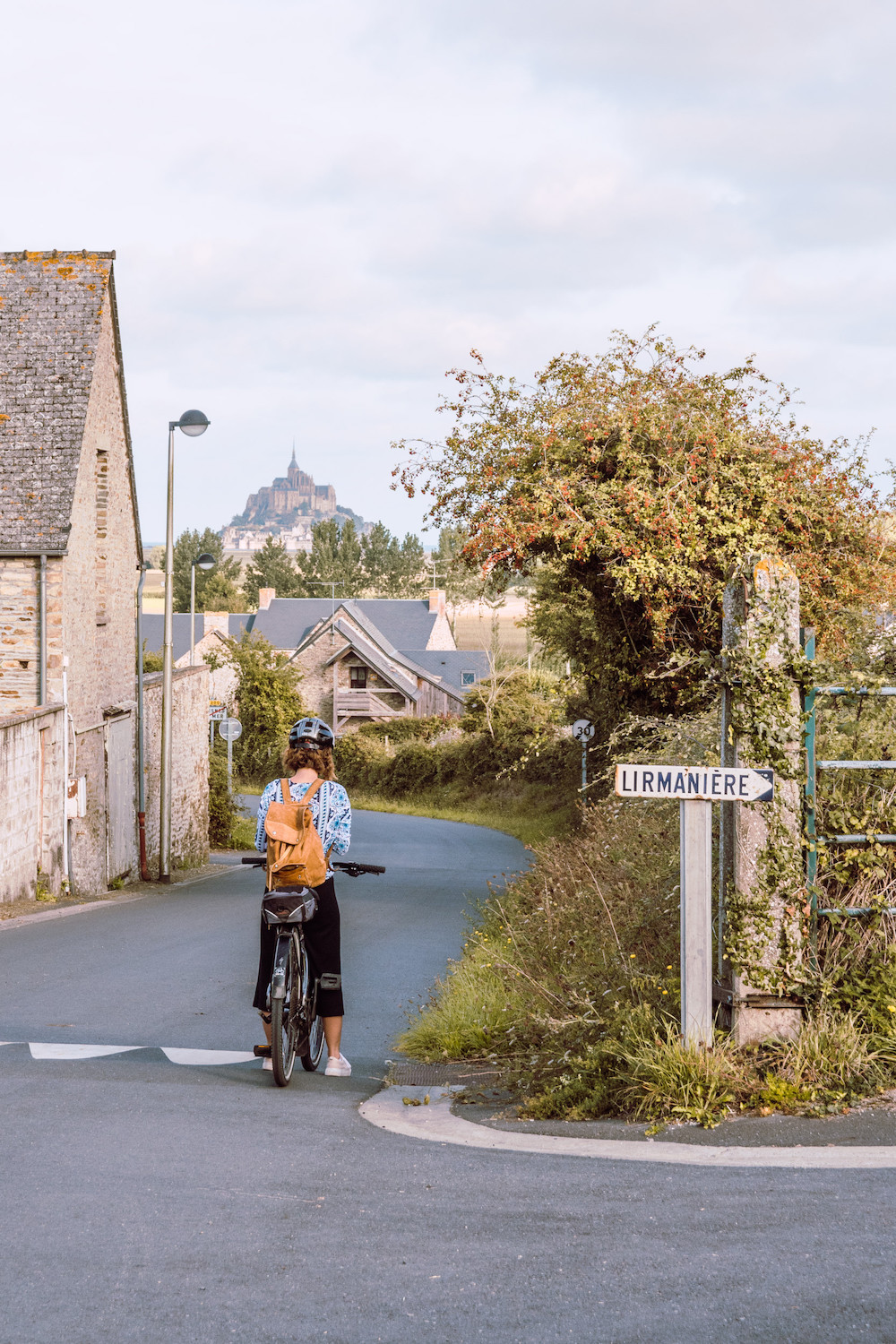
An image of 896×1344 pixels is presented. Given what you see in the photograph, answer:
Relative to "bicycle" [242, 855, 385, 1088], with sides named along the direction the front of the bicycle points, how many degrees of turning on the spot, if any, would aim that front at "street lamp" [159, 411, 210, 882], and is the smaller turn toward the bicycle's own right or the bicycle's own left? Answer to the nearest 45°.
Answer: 0° — it already faces it

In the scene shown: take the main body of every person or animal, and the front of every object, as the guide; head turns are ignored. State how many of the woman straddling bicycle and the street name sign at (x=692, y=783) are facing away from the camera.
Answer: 1

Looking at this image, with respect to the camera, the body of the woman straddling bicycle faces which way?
away from the camera

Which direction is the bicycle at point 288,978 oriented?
away from the camera

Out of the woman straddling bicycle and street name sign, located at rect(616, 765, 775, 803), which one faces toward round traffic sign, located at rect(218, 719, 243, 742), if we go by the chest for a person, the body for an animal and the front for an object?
the woman straddling bicycle

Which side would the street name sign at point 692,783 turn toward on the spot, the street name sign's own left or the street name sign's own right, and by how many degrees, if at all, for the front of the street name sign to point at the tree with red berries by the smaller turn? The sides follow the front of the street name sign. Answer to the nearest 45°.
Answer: approximately 180°

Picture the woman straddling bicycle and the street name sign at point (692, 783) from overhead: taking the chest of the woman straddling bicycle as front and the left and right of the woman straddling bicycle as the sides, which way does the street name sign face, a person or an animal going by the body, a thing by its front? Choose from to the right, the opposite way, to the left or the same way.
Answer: the opposite way
